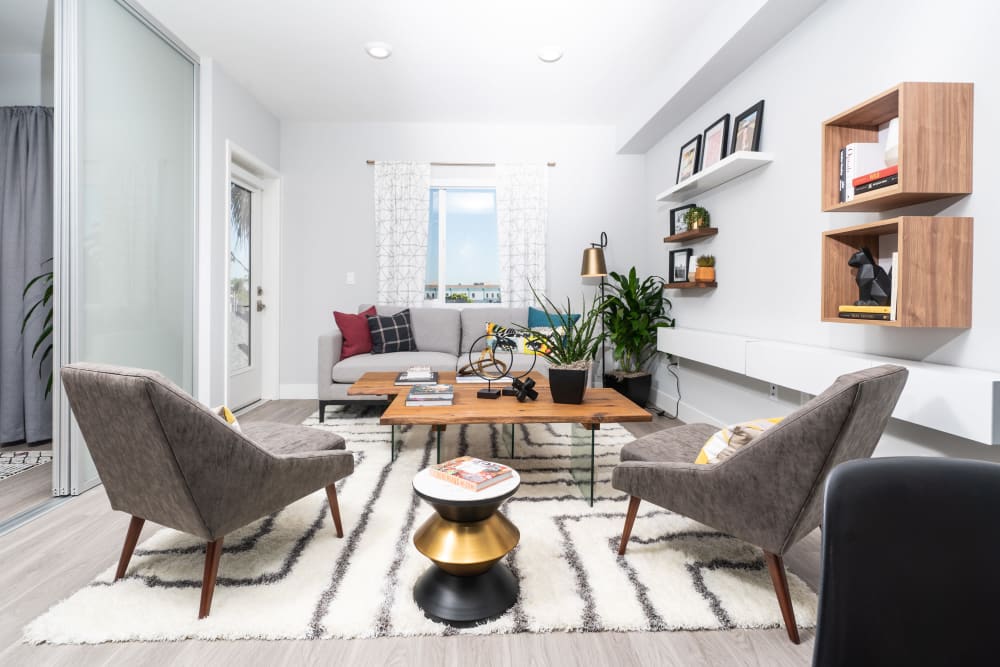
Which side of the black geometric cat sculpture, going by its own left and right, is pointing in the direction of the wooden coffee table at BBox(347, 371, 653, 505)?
front

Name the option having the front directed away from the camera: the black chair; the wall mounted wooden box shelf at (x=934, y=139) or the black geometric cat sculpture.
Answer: the black chair

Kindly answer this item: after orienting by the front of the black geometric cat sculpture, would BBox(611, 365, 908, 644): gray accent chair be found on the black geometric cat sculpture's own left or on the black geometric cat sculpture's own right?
on the black geometric cat sculpture's own left

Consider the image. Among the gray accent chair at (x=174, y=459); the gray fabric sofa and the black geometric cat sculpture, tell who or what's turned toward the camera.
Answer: the gray fabric sofa

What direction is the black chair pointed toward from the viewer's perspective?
away from the camera

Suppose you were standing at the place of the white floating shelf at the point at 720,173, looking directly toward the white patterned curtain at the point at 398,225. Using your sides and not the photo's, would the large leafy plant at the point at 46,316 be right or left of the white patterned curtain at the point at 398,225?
left

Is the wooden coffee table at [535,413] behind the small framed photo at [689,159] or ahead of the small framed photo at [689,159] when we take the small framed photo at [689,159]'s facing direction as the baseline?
ahead

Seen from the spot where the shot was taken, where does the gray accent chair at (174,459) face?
facing away from the viewer and to the right of the viewer

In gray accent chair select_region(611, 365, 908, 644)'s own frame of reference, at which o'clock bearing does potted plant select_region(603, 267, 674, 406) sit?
The potted plant is roughly at 1 o'clock from the gray accent chair.

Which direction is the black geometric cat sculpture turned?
to the viewer's left

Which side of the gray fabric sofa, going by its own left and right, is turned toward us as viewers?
front

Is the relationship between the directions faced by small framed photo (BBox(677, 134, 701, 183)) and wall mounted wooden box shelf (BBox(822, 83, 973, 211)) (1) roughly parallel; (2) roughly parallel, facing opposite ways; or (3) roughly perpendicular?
roughly parallel

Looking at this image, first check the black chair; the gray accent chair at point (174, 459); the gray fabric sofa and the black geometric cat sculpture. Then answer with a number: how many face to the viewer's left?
1

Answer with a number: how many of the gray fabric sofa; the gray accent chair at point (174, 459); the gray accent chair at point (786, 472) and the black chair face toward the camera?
1
